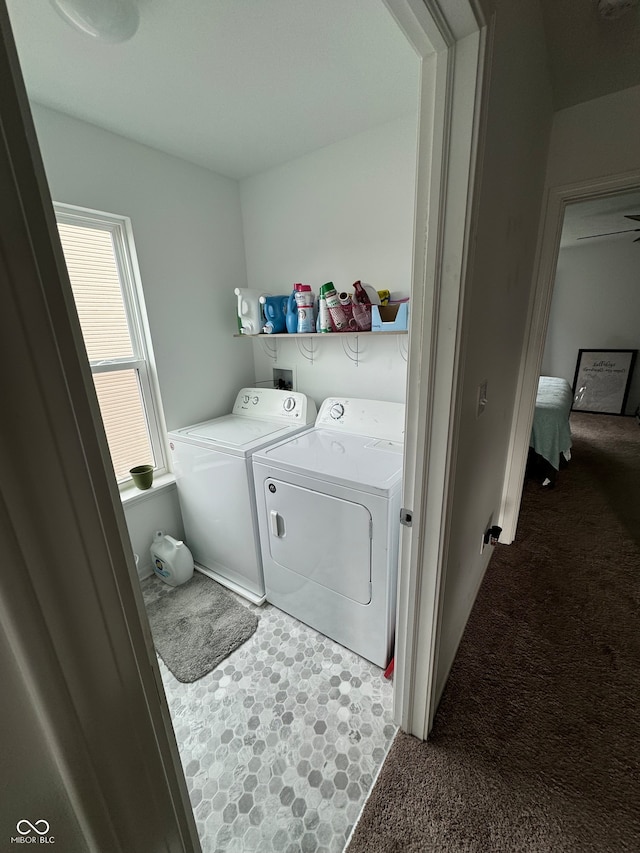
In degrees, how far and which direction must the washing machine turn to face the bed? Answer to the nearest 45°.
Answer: approximately 135° to its left

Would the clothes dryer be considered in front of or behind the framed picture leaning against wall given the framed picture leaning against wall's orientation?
in front

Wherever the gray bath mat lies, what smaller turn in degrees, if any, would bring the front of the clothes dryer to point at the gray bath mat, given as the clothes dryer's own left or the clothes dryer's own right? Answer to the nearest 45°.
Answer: approximately 45° to the clothes dryer's own right

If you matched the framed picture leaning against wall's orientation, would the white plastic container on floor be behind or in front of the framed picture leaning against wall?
in front

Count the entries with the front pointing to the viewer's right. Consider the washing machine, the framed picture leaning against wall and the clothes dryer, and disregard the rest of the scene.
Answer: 0

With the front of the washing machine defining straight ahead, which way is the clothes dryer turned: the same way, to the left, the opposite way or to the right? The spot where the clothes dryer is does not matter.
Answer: the same way

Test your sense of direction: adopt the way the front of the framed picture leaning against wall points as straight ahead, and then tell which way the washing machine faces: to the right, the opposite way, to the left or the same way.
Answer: the same way

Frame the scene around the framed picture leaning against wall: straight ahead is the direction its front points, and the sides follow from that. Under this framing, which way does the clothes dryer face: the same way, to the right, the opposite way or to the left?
the same way

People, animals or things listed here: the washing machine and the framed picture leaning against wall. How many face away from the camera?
0

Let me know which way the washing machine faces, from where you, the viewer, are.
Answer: facing the viewer and to the left of the viewer

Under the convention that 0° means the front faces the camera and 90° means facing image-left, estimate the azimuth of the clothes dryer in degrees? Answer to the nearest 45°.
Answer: approximately 45°

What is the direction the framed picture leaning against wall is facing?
toward the camera

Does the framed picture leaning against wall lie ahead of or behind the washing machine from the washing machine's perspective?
behind
